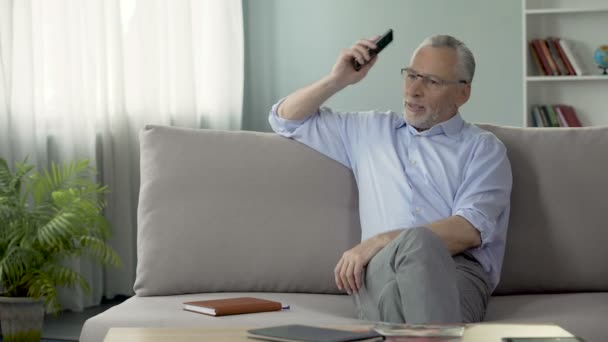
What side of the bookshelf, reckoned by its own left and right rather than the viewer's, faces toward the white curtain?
right

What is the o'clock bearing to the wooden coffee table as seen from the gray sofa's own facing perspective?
The wooden coffee table is roughly at 12 o'clock from the gray sofa.

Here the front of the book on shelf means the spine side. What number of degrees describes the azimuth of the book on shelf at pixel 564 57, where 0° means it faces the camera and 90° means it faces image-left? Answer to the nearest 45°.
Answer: approximately 0°

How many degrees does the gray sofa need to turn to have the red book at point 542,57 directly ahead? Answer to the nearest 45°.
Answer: approximately 135° to its left

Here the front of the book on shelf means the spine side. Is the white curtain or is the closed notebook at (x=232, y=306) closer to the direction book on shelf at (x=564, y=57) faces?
the closed notebook

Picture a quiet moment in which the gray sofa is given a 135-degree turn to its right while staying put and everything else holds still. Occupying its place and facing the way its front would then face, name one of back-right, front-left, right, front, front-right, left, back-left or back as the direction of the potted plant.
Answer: front

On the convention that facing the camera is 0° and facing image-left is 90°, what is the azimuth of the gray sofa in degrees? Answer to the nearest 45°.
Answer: approximately 0°

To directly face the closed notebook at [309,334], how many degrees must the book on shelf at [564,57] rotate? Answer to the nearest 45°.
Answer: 0° — it already faces it
